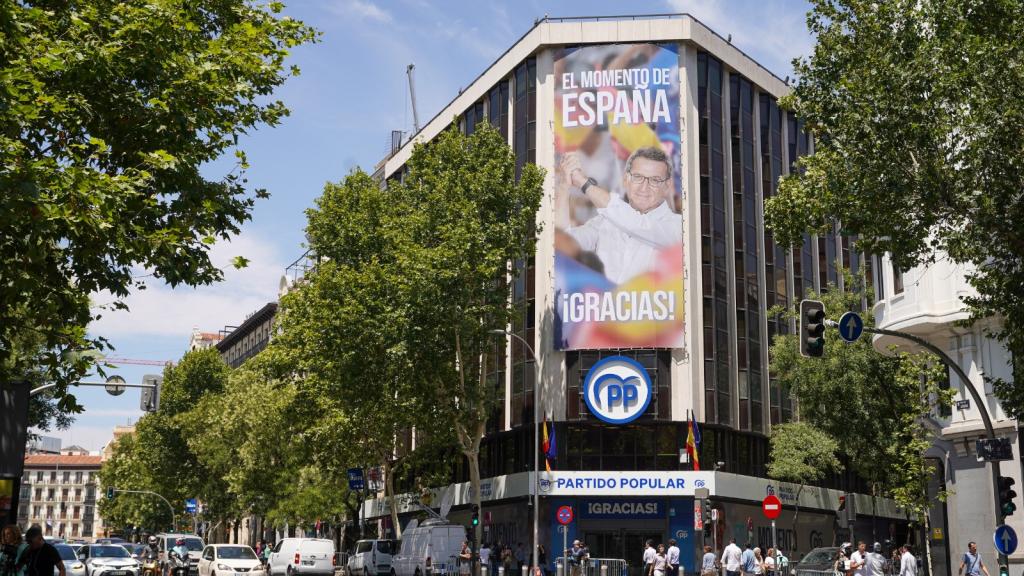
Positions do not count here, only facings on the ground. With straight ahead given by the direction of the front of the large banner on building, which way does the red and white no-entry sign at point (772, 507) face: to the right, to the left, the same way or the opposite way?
the same way

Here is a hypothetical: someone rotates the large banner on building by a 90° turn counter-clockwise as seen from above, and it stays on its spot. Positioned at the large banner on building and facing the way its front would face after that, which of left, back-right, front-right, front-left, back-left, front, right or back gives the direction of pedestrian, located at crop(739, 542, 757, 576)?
right

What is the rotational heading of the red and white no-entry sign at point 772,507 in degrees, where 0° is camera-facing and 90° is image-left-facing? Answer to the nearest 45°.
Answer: approximately 0°

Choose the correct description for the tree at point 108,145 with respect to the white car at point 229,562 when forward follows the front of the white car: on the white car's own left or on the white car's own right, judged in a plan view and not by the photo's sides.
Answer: on the white car's own right

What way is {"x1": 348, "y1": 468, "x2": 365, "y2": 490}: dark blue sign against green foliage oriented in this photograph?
toward the camera

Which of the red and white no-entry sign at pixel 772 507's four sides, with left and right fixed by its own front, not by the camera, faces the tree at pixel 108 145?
front

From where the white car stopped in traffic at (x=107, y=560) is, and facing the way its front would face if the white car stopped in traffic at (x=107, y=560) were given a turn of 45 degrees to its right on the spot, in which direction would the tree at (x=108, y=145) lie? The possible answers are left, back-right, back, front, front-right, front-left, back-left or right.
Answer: front

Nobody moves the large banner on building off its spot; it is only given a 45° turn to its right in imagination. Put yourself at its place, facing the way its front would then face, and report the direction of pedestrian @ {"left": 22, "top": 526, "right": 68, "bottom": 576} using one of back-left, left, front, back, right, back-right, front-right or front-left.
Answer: front-left

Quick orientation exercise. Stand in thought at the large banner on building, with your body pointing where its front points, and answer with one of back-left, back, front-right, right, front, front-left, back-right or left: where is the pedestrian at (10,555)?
front

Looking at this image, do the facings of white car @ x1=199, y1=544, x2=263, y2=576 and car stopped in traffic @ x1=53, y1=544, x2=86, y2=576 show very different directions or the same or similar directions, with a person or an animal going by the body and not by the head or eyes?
same or similar directions

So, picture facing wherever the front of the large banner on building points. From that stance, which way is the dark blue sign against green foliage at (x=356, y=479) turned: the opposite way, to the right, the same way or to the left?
the same way

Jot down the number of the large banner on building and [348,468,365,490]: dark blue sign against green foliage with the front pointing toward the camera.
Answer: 2

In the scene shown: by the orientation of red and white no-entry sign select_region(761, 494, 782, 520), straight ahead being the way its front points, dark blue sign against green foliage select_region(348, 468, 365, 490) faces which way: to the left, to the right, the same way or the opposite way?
the same way

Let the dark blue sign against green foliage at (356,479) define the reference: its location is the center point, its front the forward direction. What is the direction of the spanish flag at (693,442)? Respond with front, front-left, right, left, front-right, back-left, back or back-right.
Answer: left

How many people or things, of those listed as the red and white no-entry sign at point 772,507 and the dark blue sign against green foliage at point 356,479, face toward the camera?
2

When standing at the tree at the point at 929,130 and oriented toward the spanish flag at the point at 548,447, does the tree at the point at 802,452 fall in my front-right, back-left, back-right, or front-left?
front-right
